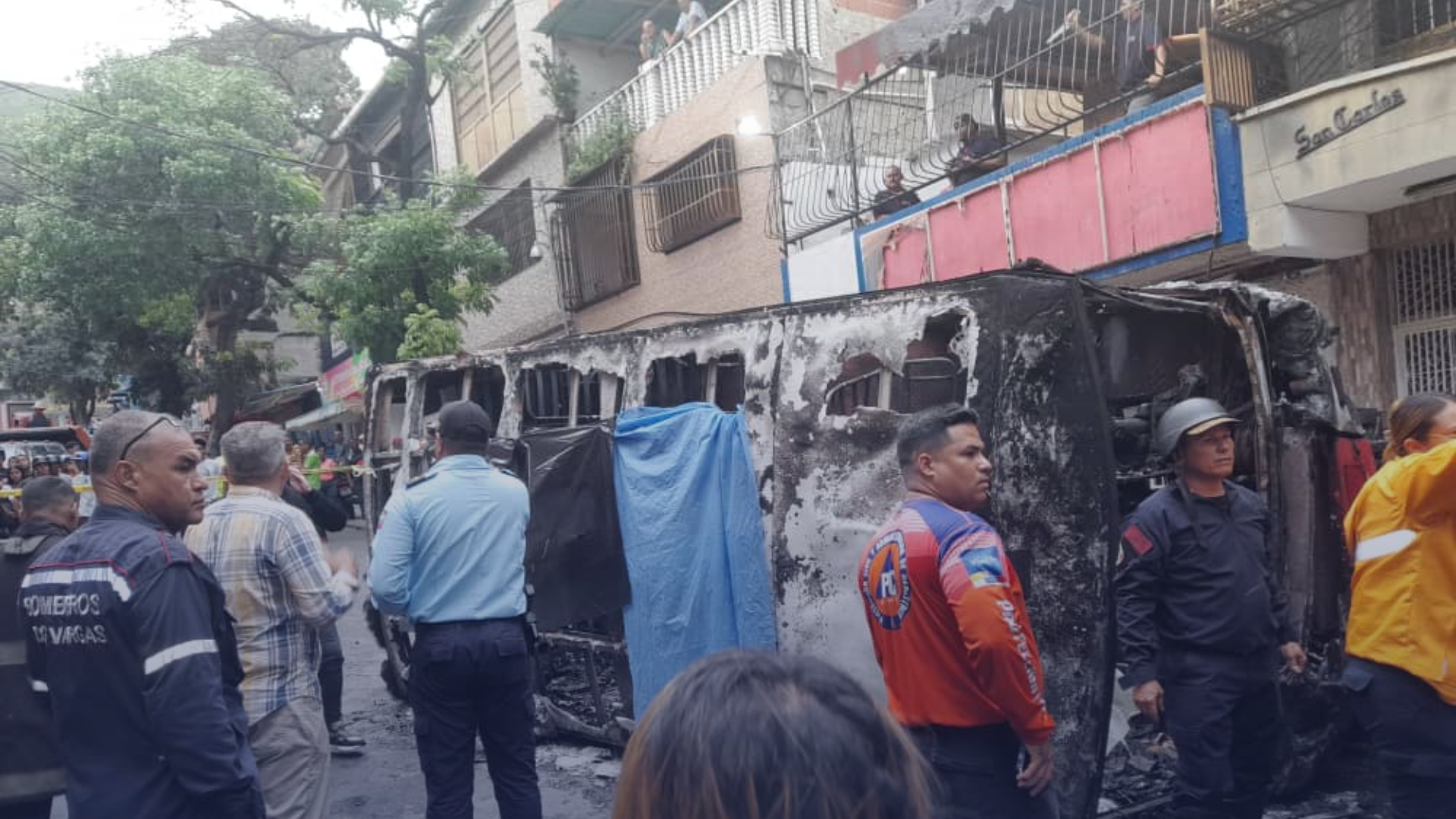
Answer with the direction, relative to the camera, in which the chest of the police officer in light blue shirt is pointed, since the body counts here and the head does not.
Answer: away from the camera

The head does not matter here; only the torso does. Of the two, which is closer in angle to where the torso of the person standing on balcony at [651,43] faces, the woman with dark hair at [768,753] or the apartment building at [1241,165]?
the woman with dark hair

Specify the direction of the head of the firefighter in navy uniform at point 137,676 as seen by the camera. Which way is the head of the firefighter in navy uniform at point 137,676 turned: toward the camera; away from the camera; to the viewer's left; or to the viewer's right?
to the viewer's right

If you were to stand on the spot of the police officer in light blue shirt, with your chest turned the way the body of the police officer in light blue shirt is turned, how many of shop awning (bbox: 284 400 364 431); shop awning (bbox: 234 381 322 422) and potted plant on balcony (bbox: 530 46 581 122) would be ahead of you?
3

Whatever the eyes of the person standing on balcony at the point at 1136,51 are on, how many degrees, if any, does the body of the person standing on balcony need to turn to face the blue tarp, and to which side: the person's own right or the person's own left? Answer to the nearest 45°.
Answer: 0° — they already face it

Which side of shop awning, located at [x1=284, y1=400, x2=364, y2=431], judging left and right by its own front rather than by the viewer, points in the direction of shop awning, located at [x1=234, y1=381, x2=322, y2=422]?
right

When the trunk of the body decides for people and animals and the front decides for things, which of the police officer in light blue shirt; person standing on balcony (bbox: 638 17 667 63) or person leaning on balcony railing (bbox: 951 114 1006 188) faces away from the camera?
the police officer in light blue shirt

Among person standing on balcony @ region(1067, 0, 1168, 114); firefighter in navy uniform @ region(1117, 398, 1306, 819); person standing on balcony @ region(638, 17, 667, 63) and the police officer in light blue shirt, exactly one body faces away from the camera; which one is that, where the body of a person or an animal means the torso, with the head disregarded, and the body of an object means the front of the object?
the police officer in light blue shirt

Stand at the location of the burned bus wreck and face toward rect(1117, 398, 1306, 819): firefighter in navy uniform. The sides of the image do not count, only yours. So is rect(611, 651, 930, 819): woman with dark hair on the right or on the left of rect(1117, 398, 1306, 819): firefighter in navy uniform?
right

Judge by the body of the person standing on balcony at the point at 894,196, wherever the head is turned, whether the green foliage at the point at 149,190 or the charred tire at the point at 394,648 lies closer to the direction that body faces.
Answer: the charred tire

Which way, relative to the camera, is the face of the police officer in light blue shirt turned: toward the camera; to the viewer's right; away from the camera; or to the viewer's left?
away from the camera

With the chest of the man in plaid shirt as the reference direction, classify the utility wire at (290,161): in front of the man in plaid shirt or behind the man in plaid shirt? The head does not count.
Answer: in front

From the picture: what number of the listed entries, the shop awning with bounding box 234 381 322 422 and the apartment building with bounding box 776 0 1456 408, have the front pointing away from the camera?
0

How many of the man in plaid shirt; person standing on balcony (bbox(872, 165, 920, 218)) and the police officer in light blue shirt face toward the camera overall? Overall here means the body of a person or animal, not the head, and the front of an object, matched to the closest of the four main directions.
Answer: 1
